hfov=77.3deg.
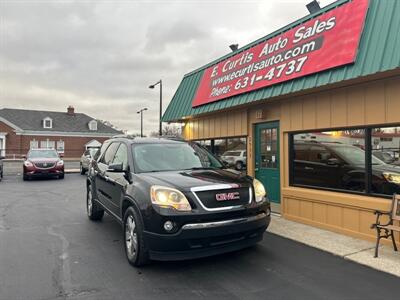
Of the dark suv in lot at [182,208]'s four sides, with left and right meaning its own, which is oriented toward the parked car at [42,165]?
back

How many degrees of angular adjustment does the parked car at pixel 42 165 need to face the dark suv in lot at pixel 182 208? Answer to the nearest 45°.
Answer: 0° — it already faces it

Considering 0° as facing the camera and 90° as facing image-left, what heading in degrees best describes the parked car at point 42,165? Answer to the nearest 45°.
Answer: approximately 0°

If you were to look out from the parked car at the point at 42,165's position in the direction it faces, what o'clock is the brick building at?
The brick building is roughly at 6 o'clock from the parked car.

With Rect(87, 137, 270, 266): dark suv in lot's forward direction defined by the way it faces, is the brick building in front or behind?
behind

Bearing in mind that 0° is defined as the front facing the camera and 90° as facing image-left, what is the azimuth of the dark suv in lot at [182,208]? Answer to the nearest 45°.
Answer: approximately 315°
